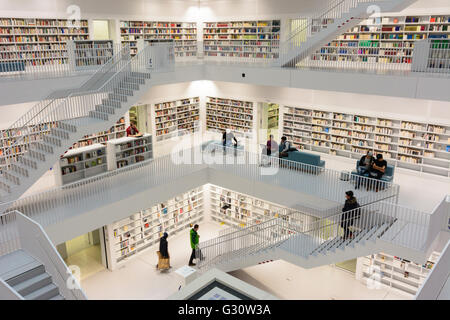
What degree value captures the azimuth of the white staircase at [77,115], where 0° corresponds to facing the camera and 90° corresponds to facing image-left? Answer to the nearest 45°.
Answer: approximately 45°

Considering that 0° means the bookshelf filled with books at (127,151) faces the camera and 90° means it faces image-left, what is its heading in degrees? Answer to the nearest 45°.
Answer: approximately 315°

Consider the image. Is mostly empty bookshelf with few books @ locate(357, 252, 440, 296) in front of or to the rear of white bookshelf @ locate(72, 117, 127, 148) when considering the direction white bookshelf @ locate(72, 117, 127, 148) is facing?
in front

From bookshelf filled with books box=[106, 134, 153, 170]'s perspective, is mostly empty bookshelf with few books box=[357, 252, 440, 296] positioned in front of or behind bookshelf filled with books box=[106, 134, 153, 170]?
in front

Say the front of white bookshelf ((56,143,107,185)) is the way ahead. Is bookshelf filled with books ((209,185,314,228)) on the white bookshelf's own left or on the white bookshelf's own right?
on the white bookshelf's own left

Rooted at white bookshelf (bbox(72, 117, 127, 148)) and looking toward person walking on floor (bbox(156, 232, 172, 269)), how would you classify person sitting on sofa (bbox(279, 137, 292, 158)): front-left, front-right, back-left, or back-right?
front-left

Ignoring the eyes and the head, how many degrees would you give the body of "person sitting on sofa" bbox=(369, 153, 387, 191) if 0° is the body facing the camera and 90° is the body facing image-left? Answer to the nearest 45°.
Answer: approximately 45°

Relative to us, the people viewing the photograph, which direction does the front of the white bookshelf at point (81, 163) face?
facing the viewer and to the right of the viewer

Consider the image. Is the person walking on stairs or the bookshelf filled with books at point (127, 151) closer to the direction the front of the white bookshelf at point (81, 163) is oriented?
the person walking on stairs
